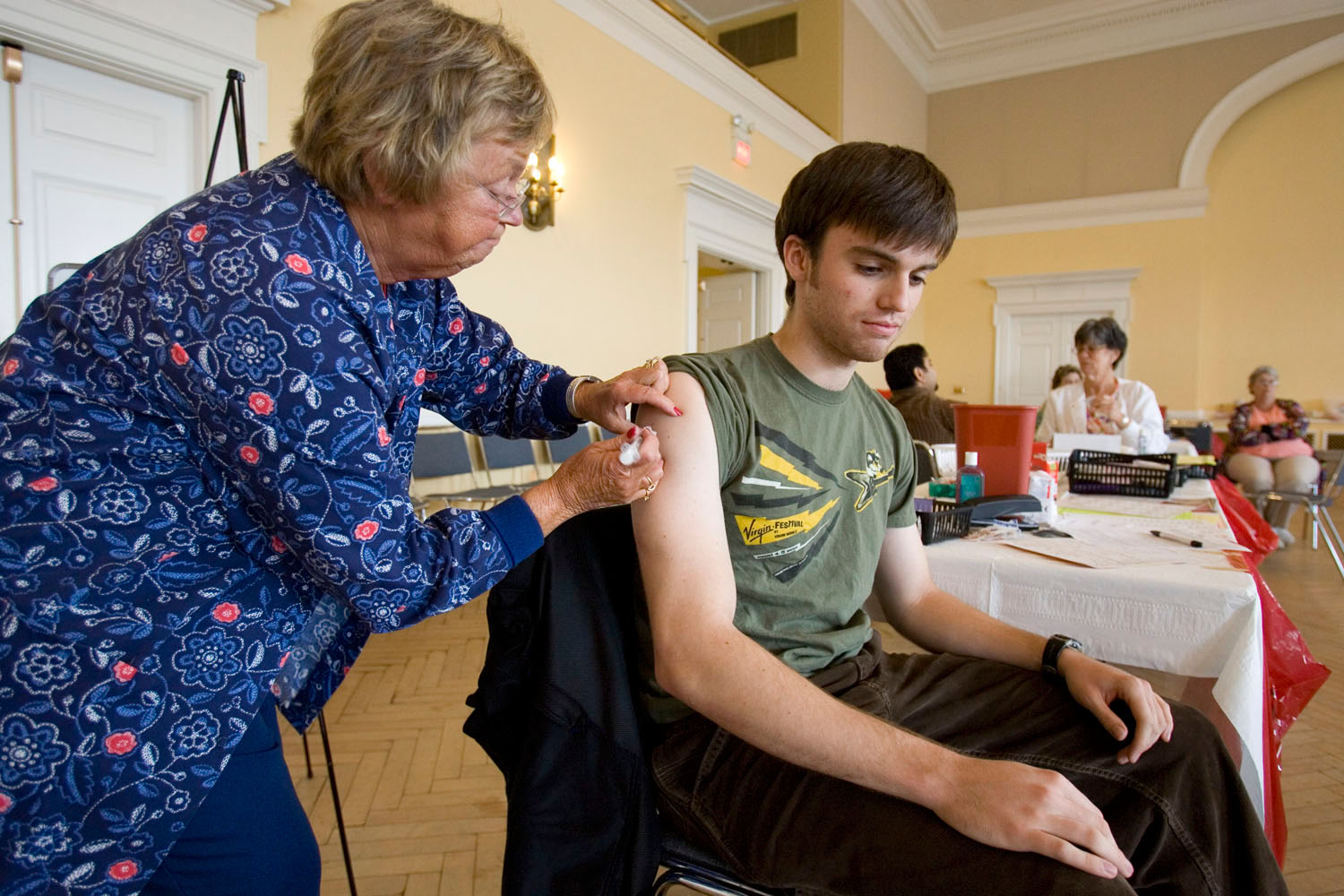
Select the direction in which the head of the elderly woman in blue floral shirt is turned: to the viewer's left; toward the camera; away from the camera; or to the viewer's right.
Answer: to the viewer's right

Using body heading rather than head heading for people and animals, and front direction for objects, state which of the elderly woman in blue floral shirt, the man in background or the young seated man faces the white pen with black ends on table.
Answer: the elderly woman in blue floral shirt

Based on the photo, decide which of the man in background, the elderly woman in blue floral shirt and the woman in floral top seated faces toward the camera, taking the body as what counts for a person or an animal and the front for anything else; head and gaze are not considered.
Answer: the woman in floral top seated

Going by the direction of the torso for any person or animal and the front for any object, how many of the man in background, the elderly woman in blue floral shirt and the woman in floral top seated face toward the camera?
1

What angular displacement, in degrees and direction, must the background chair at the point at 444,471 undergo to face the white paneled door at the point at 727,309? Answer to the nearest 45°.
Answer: approximately 90° to its left

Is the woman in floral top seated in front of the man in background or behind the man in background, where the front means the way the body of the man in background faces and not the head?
in front

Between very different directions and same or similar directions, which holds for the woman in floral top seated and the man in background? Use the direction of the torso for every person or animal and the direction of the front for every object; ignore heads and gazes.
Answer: very different directions

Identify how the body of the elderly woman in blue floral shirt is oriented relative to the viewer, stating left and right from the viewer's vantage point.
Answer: facing to the right of the viewer

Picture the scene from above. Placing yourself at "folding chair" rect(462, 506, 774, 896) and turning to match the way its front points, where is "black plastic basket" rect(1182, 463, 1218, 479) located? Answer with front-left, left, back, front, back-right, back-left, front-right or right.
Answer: left

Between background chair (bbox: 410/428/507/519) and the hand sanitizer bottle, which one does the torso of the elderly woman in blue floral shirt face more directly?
the hand sanitizer bottle

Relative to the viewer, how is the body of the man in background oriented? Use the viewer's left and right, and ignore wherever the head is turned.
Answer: facing away from the viewer and to the right of the viewer

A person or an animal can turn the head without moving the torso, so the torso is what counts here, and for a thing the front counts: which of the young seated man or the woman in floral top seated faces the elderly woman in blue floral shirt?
the woman in floral top seated

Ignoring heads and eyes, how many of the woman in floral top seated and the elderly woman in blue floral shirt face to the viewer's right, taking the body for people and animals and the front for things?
1

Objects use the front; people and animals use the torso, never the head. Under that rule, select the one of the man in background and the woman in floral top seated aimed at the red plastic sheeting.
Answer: the woman in floral top seated
